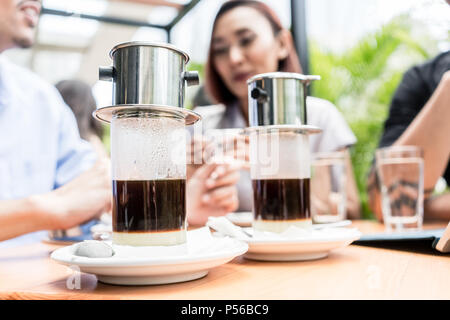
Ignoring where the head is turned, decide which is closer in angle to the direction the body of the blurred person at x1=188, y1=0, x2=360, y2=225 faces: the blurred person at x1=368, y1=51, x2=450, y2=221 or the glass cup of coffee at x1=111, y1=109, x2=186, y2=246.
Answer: the glass cup of coffee

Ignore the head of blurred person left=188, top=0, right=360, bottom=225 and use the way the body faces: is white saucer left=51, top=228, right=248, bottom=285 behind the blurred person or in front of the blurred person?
in front

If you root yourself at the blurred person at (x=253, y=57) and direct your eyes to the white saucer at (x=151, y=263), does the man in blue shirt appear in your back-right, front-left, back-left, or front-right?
front-right

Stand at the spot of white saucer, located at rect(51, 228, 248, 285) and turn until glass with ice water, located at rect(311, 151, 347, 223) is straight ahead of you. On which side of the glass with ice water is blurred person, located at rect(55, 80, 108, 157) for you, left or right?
left

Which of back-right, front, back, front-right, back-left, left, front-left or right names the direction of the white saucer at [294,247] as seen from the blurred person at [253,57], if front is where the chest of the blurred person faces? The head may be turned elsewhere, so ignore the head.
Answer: front-left

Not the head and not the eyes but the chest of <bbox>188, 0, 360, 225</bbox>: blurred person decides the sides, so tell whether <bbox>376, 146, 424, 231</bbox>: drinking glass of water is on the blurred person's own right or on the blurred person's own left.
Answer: on the blurred person's own left

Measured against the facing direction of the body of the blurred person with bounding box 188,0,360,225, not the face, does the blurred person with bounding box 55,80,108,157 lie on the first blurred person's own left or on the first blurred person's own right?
on the first blurred person's own right

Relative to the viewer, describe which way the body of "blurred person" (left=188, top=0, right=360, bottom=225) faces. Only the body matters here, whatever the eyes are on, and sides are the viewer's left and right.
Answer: facing the viewer and to the left of the viewer
